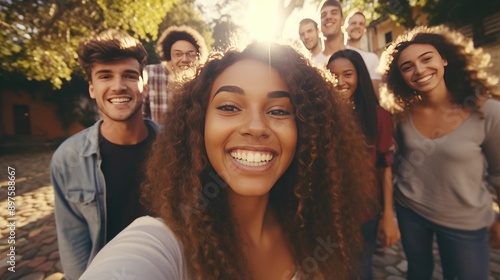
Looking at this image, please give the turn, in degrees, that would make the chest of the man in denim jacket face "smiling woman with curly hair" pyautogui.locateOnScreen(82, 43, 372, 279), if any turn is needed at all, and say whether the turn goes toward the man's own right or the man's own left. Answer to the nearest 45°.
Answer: approximately 45° to the man's own left

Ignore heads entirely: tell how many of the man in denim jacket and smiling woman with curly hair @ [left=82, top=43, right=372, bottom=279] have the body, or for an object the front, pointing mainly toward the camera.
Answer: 2

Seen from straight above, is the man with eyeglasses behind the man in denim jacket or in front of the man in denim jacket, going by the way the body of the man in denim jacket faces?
behind

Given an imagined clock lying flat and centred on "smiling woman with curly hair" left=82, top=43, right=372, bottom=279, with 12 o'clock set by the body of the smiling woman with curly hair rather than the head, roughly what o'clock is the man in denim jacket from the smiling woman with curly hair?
The man in denim jacket is roughly at 4 o'clock from the smiling woman with curly hair.

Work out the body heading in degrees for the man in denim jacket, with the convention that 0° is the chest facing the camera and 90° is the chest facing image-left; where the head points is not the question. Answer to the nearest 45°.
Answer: approximately 0°

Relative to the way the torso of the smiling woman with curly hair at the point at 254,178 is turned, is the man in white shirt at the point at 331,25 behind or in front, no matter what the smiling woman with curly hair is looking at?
behind

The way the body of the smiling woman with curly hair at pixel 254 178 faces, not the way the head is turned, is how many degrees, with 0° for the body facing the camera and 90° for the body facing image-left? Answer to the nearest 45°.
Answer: approximately 0°
